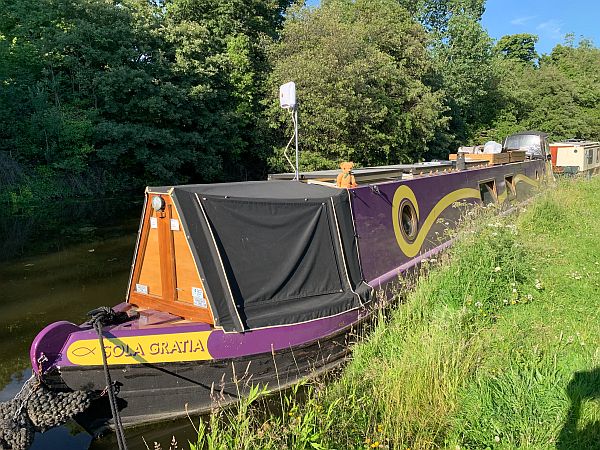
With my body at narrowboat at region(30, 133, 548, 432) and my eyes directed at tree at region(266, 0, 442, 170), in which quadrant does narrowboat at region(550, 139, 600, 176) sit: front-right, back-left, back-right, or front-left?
front-right

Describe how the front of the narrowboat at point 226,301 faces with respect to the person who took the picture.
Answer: facing the viewer and to the left of the viewer

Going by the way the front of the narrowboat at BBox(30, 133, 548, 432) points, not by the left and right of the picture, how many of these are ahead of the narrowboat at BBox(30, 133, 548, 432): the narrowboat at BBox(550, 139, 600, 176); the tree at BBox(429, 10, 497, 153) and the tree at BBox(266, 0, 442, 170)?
0

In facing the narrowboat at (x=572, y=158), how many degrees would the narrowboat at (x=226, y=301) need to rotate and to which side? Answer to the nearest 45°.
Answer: approximately 180°

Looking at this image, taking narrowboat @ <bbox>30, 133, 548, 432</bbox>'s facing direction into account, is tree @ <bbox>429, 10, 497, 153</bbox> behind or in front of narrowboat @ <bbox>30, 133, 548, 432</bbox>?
behind

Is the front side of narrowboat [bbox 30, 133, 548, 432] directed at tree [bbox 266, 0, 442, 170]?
no
